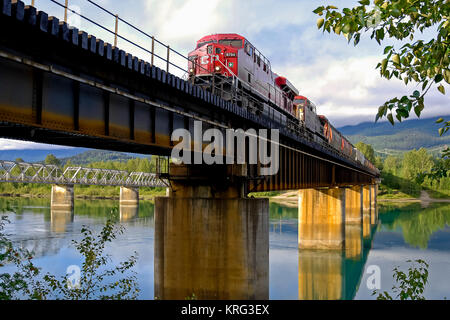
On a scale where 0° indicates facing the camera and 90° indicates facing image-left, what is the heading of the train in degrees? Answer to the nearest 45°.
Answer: approximately 45°

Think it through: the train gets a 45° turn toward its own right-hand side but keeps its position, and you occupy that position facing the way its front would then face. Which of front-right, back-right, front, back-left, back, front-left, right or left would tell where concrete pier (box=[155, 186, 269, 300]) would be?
left

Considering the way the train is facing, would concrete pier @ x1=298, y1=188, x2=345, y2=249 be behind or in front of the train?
behind
